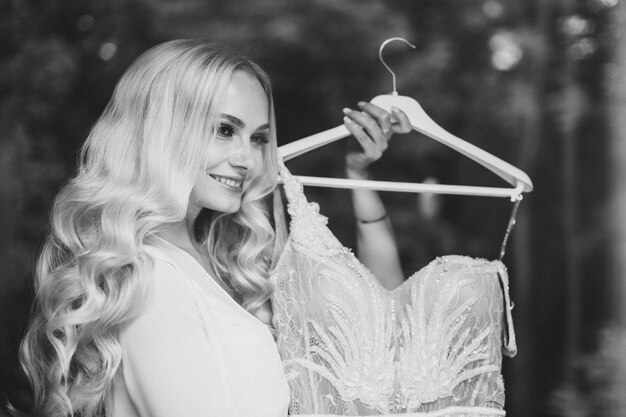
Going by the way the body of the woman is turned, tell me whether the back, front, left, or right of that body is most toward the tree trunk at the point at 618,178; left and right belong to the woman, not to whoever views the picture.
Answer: left

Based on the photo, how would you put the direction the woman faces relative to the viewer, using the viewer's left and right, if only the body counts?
facing the viewer and to the right of the viewer
